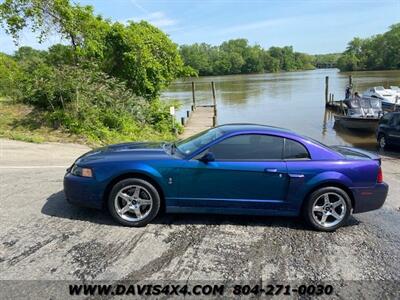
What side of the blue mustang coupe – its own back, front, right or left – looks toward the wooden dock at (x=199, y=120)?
right

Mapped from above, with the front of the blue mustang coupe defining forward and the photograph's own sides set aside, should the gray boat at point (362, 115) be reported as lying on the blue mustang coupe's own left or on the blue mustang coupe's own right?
on the blue mustang coupe's own right

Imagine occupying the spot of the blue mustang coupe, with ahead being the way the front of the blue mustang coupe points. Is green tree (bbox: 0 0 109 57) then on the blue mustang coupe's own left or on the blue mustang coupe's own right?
on the blue mustang coupe's own right

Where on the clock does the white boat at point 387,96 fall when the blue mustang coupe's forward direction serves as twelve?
The white boat is roughly at 4 o'clock from the blue mustang coupe.

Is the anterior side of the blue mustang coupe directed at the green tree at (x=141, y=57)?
no

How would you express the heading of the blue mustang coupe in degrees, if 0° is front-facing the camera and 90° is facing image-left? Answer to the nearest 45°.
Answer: approximately 90°

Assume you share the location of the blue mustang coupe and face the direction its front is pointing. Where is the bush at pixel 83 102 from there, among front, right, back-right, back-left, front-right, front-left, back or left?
front-right

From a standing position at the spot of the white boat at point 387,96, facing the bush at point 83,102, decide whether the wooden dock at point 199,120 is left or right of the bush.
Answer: right
